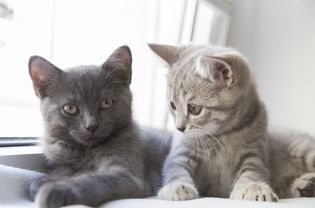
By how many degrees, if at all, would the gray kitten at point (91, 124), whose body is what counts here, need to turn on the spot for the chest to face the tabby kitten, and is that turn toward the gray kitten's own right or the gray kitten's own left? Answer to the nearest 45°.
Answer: approximately 135° to the gray kitten's own left

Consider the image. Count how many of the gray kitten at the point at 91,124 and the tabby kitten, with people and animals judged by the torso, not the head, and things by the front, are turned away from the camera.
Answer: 0

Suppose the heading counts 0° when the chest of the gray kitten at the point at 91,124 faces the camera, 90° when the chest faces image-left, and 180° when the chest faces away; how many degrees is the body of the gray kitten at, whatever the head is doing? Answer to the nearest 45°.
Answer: approximately 45°

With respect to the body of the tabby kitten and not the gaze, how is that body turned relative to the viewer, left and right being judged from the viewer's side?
facing the viewer and to the left of the viewer
